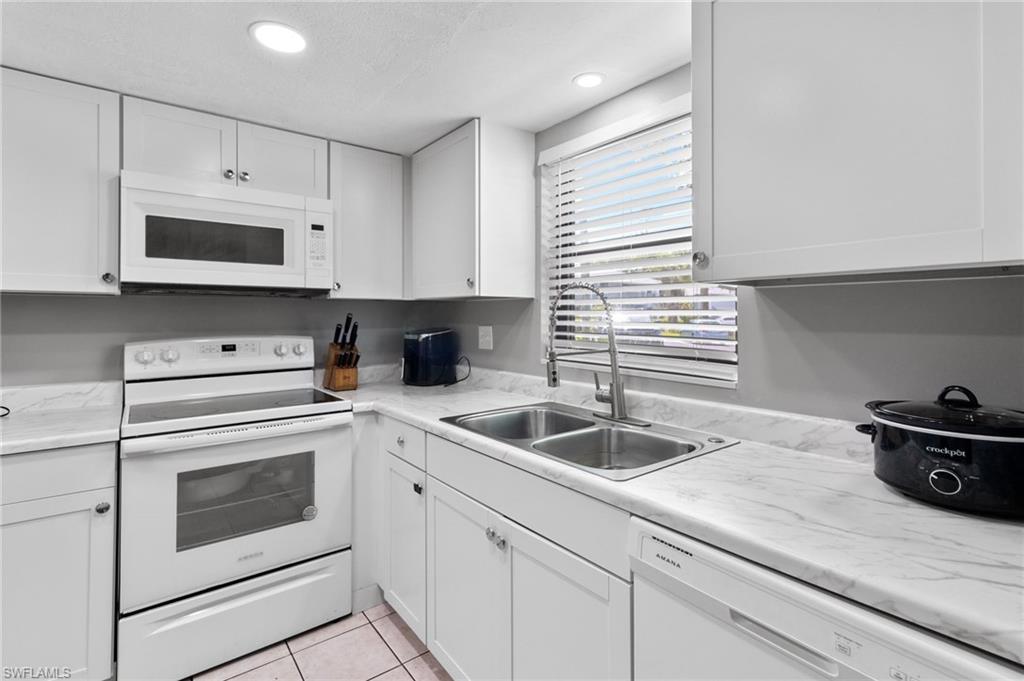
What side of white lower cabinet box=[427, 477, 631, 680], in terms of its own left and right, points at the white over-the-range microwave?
right

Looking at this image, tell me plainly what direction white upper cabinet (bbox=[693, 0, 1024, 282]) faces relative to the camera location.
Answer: facing the viewer and to the left of the viewer

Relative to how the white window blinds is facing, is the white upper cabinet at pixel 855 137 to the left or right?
on its left

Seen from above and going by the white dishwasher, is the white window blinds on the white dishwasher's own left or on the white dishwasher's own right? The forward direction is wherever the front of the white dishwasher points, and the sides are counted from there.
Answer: on the white dishwasher's own right

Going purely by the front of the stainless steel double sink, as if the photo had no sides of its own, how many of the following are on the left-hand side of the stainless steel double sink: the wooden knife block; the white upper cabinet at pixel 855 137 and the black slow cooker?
2

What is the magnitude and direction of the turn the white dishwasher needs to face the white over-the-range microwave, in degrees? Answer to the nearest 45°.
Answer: approximately 45° to its right

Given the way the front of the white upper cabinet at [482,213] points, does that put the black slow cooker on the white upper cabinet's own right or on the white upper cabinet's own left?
on the white upper cabinet's own left

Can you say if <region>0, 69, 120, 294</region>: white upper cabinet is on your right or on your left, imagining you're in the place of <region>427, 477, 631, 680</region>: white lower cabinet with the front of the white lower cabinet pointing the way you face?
on your right

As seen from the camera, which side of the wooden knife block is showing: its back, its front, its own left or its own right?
front

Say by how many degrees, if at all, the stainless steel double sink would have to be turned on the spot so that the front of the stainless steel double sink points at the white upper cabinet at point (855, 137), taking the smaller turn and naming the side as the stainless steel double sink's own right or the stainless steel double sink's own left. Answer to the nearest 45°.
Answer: approximately 90° to the stainless steel double sink's own left

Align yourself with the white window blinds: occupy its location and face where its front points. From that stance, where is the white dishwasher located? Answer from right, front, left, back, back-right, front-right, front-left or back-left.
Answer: front-left

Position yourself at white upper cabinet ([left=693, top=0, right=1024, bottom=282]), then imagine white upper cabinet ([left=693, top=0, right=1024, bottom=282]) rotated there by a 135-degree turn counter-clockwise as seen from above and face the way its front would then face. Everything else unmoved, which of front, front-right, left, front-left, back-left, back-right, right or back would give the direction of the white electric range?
back
